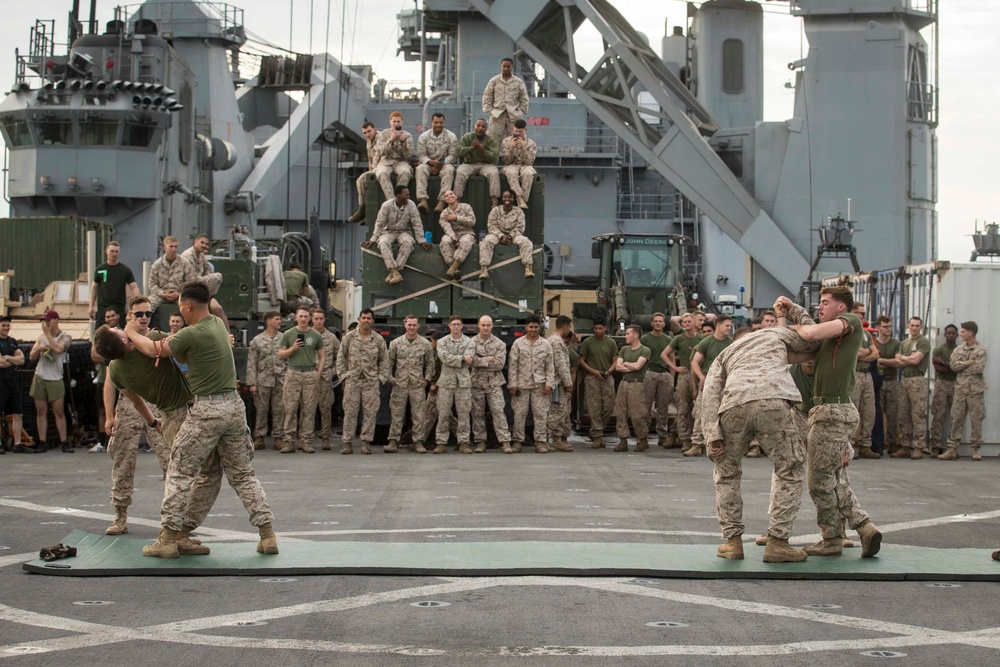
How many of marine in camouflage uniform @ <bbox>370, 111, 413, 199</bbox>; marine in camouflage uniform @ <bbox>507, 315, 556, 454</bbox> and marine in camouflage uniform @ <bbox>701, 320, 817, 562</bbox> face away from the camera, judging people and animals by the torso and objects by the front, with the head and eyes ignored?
1

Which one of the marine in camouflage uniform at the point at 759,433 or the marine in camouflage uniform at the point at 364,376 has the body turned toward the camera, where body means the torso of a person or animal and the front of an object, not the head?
the marine in camouflage uniform at the point at 364,376

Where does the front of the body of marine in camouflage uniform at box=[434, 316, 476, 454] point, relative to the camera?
toward the camera

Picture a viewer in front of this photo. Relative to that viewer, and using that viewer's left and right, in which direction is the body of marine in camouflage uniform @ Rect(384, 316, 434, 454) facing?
facing the viewer

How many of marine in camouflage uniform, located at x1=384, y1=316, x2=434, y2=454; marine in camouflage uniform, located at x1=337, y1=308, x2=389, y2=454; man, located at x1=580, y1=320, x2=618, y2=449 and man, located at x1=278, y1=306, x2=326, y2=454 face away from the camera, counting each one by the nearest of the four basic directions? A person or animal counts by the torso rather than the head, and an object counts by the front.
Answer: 0

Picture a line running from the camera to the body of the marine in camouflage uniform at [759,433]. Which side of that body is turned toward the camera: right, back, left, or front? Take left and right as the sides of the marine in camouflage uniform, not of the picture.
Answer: back

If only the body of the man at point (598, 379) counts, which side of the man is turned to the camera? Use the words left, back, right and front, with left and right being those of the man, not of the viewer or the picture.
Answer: front

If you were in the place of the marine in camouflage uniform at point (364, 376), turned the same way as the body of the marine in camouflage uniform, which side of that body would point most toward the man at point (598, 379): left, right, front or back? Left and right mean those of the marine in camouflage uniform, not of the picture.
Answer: left

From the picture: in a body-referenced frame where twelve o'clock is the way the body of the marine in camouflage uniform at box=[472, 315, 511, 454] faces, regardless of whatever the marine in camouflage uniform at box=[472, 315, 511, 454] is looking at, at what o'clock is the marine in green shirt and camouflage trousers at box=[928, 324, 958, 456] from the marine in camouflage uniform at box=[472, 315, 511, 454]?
the marine in green shirt and camouflage trousers at box=[928, 324, 958, 456] is roughly at 9 o'clock from the marine in camouflage uniform at box=[472, 315, 511, 454].

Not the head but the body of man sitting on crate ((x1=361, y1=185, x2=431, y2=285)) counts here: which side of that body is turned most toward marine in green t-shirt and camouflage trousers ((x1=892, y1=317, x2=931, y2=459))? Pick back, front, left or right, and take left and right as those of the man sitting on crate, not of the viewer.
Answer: left

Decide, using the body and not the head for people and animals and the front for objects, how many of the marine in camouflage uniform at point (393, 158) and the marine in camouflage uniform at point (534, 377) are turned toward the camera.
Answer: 2

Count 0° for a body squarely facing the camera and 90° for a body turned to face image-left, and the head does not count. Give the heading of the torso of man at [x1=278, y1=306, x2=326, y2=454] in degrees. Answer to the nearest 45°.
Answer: approximately 0°

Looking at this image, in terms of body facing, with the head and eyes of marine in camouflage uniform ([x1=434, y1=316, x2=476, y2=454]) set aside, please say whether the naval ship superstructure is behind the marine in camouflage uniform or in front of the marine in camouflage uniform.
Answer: behind

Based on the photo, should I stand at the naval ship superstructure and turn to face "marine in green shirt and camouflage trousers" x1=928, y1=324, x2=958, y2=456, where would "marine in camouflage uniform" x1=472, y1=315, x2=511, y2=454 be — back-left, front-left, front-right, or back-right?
front-right

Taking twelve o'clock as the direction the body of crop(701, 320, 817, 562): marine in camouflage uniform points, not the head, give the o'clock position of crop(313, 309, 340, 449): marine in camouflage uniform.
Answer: crop(313, 309, 340, 449): marine in camouflage uniform is roughly at 11 o'clock from crop(701, 320, 817, 562): marine in camouflage uniform.

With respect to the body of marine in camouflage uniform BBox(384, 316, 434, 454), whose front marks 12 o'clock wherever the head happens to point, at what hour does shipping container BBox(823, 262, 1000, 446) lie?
The shipping container is roughly at 9 o'clock from the marine in camouflage uniform.

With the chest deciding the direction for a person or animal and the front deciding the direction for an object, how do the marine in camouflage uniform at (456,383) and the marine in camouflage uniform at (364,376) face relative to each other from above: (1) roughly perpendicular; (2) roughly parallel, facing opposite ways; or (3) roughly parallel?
roughly parallel
